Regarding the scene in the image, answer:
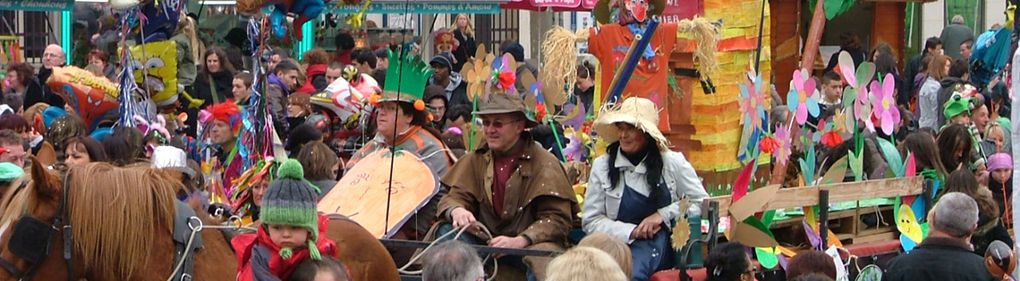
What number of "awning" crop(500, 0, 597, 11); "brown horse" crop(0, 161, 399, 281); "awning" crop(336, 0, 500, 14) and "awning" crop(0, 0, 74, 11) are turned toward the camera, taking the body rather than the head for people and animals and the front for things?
3

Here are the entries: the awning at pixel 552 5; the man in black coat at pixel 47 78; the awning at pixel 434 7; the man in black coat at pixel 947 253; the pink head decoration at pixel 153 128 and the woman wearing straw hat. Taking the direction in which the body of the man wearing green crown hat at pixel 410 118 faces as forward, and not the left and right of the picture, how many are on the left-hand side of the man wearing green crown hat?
2

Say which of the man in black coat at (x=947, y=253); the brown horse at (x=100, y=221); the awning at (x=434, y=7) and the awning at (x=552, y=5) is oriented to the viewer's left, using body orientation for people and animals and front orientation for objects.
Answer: the brown horse

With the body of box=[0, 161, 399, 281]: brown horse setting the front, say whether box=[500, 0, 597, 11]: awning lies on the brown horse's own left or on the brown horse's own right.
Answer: on the brown horse's own right

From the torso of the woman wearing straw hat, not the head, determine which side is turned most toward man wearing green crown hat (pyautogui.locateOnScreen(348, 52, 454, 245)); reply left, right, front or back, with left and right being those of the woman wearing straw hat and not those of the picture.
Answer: right

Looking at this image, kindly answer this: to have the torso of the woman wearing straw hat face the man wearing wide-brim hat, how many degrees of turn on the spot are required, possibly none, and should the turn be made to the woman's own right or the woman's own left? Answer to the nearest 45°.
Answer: approximately 45° to the woman's own right

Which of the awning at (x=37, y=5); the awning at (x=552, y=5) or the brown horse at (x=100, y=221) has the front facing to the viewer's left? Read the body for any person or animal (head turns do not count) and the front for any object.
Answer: the brown horse

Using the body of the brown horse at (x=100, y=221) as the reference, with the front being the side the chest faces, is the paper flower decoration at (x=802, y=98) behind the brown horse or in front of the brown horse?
behind

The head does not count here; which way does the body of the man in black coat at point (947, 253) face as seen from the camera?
away from the camera

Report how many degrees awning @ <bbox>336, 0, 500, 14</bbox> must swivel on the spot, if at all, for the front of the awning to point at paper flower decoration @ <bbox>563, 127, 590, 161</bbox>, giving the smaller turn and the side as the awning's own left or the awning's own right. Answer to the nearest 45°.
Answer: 0° — it already faces it

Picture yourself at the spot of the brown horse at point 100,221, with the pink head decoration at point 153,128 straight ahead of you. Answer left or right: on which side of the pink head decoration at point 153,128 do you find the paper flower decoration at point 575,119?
right

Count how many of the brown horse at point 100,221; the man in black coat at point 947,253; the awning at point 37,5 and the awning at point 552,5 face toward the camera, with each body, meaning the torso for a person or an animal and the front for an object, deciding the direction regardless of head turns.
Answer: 2

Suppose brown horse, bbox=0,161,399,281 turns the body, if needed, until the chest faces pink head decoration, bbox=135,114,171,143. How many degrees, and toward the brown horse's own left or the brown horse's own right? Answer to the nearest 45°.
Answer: approximately 90° to the brown horse's own right
